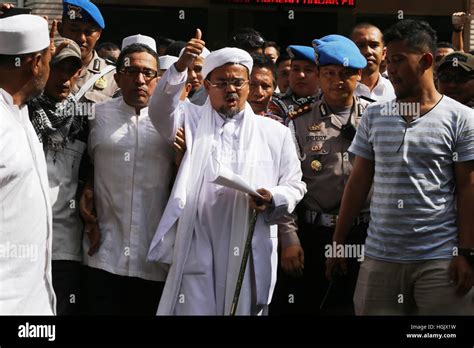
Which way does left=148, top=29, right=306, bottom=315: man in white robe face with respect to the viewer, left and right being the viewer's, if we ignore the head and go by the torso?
facing the viewer

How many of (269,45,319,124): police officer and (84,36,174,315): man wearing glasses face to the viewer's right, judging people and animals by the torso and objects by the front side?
0

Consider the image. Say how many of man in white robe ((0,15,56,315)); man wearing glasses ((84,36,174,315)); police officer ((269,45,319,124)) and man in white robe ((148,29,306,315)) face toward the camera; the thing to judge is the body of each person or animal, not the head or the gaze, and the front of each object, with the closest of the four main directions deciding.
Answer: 3

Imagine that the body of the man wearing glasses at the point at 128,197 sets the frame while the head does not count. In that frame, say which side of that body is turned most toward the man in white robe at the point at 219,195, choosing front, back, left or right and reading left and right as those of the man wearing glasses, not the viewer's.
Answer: left

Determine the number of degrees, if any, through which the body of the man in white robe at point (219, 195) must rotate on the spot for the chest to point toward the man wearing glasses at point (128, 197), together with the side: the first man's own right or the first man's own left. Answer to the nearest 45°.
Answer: approximately 90° to the first man's own right

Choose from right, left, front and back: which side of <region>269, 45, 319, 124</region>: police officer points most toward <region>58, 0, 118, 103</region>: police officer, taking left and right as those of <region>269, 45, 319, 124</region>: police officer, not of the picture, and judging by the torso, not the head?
right

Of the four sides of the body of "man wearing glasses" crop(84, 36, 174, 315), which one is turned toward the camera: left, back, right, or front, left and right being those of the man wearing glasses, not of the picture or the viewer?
front

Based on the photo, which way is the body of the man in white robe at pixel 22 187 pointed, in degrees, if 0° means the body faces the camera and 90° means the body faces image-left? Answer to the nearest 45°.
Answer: approximately 270°

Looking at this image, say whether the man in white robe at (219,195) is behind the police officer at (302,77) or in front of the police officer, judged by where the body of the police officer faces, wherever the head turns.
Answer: in front

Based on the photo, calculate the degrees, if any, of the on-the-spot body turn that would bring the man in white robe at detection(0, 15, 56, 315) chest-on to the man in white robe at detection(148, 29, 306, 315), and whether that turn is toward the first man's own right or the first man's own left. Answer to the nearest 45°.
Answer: approximately 45° to the first man's own left
